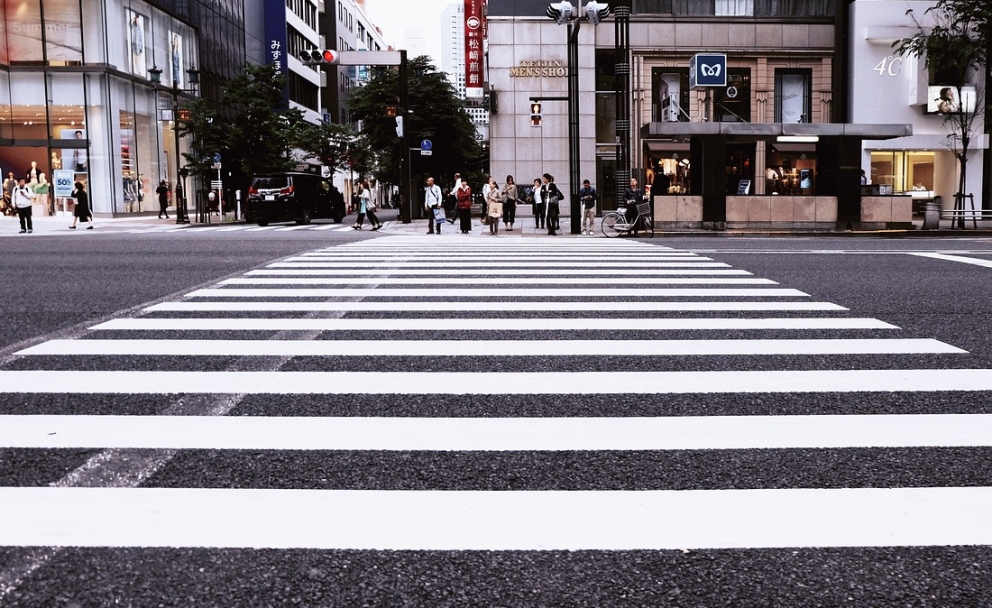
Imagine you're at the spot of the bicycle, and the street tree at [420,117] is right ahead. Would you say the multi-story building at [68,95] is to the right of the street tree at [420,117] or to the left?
left

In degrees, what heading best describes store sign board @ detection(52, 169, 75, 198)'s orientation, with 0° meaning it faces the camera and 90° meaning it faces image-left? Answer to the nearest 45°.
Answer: approximately 0°

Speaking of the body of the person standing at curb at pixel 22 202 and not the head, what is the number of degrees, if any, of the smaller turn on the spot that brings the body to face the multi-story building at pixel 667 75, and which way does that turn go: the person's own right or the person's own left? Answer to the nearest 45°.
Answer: approximately 90° to the person's own left

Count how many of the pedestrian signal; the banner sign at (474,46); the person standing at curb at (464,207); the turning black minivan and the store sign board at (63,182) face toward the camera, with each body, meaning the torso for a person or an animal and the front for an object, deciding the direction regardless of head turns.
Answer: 4

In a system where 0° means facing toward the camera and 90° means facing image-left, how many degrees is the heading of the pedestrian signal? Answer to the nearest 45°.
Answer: approximately 0°

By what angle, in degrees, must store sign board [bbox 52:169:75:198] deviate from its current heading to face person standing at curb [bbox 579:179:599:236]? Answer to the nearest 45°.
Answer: approximately 45° to its left
